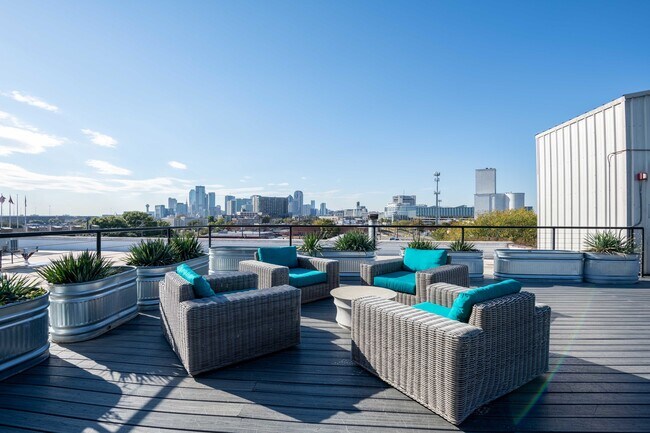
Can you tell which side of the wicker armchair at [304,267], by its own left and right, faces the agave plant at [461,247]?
left

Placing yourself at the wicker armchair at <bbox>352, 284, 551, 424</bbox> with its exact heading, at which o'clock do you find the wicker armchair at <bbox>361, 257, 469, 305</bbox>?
The wicker armchair at <bbox>361, 257, 469, 305</bbox> is roughly at 1 o'clock from the wicker armchair at <bbox>352, 284, 551, 424</bbox>.

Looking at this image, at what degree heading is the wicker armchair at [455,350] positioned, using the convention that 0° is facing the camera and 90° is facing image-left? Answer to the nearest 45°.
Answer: approximately 135°

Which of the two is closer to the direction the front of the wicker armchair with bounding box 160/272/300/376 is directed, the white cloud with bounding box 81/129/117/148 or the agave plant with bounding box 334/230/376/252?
the agave plant

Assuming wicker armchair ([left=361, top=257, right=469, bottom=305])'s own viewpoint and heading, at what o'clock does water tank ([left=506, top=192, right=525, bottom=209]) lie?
The water tank is roughly at 5 o'clock from the wicker armchair.

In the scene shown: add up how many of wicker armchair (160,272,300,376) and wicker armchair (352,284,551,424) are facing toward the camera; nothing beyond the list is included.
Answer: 0

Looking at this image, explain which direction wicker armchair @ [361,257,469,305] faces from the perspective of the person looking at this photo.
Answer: facing the viewer and to the left of the viewer

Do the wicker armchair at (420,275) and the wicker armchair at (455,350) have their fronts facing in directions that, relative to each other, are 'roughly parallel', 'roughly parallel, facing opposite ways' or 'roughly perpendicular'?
roughly perpendicular

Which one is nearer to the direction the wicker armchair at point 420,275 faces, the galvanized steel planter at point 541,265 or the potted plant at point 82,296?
the potted plant

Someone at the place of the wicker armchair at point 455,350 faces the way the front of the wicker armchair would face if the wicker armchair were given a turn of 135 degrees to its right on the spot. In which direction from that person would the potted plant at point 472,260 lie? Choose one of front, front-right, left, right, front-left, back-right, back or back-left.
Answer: left

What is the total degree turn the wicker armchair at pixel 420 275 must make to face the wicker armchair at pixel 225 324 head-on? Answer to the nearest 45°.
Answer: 0° — it already faces it

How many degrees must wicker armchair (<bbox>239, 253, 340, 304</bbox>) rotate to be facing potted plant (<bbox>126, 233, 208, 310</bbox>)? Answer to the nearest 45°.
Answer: approximately 135° to its right

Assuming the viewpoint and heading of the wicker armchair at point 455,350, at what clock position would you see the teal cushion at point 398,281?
The teal cushion is roughly at 1 o'clock from the wicker armchair.
